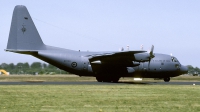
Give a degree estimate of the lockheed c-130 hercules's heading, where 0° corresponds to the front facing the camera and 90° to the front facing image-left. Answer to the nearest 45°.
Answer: approximately 270°
